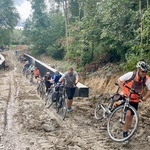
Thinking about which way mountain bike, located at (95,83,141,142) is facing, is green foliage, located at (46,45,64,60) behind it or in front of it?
behind
